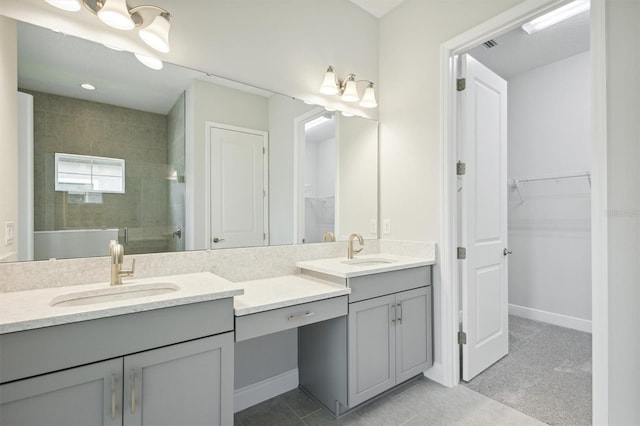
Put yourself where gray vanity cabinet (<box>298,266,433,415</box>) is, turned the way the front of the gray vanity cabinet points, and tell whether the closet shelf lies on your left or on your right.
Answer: on your left

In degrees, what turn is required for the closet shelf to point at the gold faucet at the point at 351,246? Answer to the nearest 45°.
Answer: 0° — it already faces it

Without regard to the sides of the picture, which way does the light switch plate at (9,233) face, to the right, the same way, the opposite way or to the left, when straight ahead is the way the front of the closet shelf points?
the opposite way

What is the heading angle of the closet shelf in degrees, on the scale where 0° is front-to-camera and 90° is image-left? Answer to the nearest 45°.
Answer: approximately 45°

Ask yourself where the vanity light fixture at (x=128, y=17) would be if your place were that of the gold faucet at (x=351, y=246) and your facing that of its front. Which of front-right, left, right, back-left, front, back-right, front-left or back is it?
right

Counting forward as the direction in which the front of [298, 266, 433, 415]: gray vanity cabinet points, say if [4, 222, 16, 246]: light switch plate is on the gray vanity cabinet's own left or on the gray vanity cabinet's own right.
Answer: on the gray vanity cabinet's own right

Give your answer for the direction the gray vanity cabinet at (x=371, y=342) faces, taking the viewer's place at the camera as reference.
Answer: facing the viewer and to the right of the viewer

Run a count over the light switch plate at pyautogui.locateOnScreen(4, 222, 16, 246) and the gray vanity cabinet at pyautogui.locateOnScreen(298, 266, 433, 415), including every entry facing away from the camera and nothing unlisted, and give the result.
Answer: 0

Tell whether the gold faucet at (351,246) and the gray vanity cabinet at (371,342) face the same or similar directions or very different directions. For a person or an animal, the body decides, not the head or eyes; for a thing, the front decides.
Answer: same or similar directions

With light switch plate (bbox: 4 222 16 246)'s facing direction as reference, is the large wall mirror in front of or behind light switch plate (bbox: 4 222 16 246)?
in front
